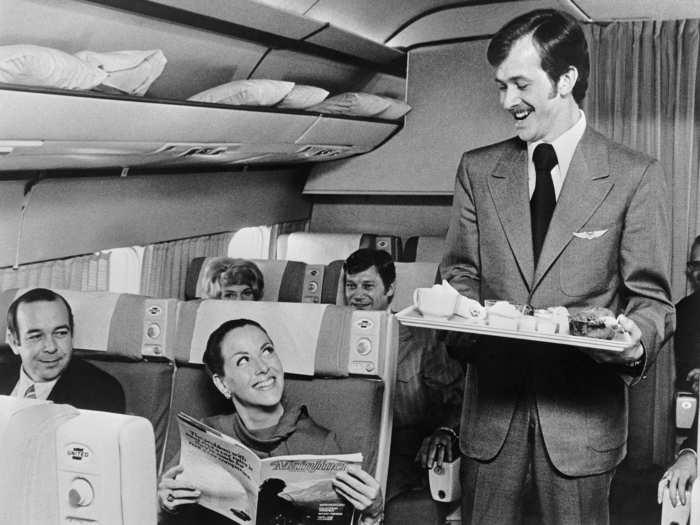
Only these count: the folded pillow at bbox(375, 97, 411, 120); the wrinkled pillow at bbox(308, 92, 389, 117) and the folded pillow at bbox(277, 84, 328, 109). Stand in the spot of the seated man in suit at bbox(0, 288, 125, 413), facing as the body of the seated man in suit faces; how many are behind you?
3

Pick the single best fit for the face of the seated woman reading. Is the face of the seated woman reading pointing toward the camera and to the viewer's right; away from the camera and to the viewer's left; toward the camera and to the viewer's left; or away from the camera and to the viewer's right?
toward the camera and to the viewer's right

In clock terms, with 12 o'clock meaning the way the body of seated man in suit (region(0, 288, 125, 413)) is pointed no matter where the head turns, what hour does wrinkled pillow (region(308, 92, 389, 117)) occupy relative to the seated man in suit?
The wrinkled pillow is roughly at 6 o'clock from the seated man in suit.

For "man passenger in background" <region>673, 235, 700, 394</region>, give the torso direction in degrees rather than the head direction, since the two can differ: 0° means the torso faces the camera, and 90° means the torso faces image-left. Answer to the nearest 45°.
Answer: approximately 0°

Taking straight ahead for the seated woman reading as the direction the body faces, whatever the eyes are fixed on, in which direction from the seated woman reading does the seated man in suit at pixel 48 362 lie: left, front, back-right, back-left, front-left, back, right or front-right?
right

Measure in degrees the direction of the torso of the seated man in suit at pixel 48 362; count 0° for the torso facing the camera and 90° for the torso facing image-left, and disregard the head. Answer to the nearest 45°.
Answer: approximately 45°

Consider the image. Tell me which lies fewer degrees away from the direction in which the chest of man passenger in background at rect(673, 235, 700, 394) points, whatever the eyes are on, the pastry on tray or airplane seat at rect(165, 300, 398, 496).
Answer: the pastry on tray

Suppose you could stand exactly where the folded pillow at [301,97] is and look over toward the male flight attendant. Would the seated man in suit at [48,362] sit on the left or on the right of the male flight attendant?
right

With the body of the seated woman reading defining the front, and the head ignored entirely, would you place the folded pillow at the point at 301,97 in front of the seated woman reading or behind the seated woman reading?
behind

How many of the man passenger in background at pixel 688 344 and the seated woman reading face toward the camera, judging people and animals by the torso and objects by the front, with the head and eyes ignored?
2

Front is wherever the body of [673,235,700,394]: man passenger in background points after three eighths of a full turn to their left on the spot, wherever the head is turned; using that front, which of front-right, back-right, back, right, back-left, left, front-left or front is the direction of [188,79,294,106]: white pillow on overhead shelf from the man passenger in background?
back-left
